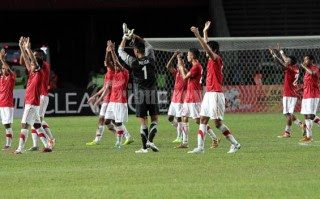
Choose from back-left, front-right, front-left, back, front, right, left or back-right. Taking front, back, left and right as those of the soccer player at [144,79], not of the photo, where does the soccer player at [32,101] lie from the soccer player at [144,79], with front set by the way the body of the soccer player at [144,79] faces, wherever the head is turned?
front-left

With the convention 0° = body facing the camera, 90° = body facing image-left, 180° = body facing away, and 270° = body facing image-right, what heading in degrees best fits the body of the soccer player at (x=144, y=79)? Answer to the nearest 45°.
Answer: approximately 135°

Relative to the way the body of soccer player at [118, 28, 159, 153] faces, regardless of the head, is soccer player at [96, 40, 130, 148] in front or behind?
in front

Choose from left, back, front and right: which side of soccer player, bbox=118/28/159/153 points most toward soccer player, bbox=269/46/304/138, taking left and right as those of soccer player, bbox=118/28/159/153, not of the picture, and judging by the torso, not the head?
right
